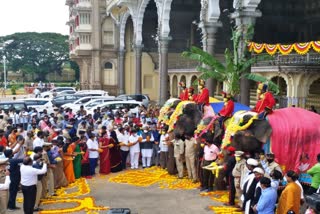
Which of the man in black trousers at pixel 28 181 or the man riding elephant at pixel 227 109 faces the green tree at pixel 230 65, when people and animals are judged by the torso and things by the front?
the man in black trousers

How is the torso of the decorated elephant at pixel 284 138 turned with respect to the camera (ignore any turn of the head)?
to the viewer's left

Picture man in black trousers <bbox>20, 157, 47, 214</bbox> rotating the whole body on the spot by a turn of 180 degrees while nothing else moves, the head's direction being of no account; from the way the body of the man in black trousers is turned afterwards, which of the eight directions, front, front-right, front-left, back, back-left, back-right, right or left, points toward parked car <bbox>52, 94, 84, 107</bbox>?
back-right

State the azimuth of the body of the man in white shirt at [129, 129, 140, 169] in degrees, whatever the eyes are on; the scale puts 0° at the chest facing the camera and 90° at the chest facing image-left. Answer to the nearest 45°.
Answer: approximately 0°

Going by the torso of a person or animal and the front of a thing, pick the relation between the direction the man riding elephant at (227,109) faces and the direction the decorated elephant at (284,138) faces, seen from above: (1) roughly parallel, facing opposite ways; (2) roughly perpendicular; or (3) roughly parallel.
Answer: roughly parallel

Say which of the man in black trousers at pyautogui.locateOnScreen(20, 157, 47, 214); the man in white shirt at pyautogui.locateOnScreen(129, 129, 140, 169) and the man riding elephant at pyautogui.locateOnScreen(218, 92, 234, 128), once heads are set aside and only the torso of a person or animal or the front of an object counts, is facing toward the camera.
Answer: the man in white shirt

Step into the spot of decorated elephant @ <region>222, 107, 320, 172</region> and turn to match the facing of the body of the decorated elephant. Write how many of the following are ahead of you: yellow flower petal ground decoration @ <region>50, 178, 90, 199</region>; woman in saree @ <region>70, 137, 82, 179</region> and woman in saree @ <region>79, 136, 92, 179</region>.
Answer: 3

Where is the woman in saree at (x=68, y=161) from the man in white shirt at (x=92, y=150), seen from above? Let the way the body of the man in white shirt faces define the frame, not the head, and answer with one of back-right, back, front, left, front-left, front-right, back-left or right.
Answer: right

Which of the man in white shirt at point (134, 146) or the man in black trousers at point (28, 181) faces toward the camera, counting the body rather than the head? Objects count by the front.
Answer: the man in white shirt

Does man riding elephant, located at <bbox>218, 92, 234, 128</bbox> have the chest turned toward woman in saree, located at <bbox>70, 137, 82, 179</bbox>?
yes

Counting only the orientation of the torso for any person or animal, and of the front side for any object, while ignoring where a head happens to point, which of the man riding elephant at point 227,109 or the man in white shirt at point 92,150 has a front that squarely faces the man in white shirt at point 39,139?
the man riding elephant

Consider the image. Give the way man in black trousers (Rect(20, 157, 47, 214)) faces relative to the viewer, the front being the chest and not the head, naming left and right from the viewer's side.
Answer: facing away from the viewer and to the right of the viewer

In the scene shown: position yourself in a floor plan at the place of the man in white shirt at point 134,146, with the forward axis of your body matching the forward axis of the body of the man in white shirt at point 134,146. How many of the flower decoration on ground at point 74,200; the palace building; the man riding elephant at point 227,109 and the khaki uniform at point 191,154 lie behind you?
1

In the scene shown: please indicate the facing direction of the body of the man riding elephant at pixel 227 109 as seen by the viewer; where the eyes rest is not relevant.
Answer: to the viewer's left

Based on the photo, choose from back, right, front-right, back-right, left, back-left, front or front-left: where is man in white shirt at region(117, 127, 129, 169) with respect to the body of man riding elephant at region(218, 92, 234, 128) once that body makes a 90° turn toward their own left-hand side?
back-right

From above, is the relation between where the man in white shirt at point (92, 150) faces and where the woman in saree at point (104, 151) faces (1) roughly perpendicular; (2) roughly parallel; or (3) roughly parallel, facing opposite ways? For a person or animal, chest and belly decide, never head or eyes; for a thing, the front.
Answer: roughly parallel
